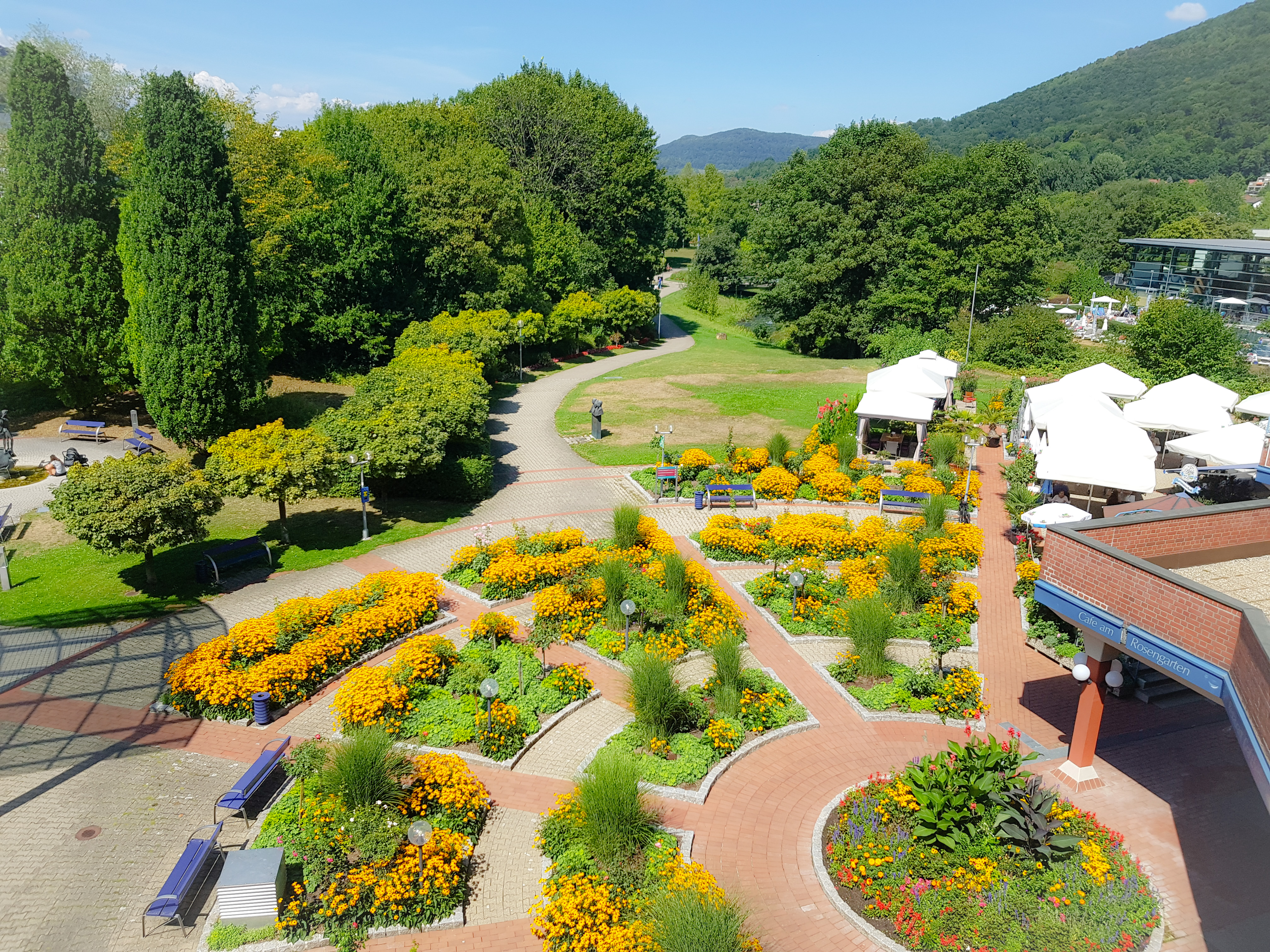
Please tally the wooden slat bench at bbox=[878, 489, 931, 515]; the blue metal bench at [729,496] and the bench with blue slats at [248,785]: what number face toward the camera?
2

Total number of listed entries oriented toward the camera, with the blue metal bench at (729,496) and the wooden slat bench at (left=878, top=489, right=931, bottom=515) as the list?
2

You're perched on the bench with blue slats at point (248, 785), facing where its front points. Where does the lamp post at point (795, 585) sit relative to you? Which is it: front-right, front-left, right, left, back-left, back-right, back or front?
back-right

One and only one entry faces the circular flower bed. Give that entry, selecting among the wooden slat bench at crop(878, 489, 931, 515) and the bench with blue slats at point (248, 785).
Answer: the wooden slat bench

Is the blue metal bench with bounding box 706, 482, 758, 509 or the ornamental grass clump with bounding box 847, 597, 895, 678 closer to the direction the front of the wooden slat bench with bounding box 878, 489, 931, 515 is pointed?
the ornamental grass clump

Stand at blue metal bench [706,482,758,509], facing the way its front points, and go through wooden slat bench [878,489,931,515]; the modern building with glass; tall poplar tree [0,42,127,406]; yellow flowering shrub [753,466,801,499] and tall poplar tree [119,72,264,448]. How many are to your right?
2

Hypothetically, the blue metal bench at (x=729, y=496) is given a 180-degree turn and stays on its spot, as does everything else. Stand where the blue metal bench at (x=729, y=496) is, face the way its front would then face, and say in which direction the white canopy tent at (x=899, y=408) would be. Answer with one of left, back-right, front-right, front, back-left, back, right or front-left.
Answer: front-right

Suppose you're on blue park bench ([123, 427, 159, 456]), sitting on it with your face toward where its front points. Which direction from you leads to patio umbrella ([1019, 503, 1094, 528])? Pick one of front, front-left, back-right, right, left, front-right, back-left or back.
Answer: left

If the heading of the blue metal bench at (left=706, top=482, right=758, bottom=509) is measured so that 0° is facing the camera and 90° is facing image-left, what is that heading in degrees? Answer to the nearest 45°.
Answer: approximately 0°

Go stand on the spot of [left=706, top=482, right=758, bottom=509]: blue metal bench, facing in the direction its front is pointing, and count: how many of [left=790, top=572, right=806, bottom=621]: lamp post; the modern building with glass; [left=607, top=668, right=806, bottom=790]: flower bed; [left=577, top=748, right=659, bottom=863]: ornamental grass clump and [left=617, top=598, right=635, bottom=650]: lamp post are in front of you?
4
